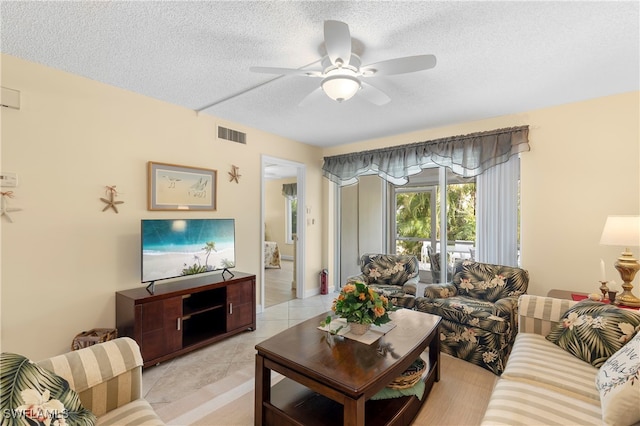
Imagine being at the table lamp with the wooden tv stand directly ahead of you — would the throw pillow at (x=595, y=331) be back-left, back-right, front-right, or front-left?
front-left

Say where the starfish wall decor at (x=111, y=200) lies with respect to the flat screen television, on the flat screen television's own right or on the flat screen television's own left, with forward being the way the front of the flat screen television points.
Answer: on the flat screen television's own right

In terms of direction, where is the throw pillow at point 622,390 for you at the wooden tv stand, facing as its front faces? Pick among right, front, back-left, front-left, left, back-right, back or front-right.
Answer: front

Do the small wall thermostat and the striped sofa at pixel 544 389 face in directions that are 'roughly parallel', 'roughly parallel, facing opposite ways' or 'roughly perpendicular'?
roughly parallel, facing opposite ways

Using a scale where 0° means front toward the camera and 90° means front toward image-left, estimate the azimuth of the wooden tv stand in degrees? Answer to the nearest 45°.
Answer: approximately 315°

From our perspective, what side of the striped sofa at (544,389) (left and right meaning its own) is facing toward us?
left

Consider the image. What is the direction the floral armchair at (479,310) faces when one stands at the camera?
facing the viewer and to the left of the viewer

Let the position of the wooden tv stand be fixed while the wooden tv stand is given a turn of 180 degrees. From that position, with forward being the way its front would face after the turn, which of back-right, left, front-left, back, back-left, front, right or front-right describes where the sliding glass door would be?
back-right

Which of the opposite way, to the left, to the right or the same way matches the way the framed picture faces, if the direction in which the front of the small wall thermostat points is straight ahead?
the same way

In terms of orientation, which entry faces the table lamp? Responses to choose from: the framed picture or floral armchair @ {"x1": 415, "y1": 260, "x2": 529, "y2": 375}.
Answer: the framed picture

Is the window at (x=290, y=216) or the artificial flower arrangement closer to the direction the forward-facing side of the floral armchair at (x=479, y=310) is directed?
the artificial flower arrangement

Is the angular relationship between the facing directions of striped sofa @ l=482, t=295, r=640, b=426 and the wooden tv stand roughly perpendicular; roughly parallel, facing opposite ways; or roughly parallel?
roughly parallel, facing opposite ways

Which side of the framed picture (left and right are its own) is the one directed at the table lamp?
front

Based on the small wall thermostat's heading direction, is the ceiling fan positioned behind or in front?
in front

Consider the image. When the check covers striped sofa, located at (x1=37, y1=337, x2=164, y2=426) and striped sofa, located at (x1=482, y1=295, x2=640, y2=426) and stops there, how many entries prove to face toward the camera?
0

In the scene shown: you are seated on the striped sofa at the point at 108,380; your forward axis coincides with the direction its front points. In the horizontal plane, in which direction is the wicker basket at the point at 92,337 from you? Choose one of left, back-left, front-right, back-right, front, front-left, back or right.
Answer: front-left

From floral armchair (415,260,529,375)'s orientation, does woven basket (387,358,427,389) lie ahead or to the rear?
ahead
